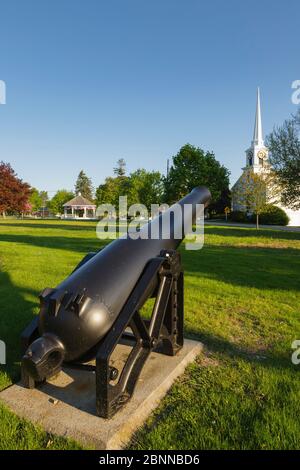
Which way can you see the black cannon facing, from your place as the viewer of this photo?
facing away from the viewer and to the right of the viewer

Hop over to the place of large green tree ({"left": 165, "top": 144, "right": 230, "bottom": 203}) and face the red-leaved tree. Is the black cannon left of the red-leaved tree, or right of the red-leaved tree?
left

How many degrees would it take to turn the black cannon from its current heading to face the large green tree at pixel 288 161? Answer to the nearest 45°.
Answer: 0° — it already faces it

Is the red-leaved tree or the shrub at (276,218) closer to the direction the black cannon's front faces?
the shrub

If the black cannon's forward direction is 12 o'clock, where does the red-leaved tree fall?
The red-leaved tree is roughly at 10 o'clock from the black cannon.

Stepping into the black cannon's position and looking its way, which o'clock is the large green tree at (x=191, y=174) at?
The large green tree is roughly at 11 o'clock from the black cannon.

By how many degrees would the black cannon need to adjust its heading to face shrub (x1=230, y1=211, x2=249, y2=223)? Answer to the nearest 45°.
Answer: approximately 45° to its left
